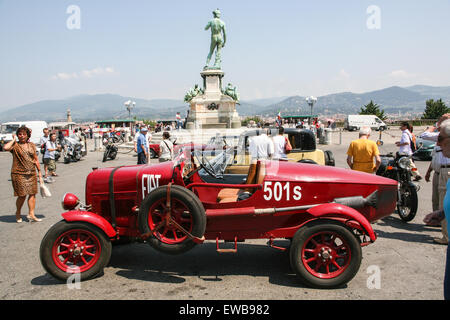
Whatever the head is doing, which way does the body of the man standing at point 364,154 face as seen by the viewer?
away from the camera

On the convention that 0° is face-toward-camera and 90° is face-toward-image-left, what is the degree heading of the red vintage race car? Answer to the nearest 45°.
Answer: approximately 90°

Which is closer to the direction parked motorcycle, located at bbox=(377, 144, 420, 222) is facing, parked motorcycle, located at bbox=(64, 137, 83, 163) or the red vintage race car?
the red vintage race car
